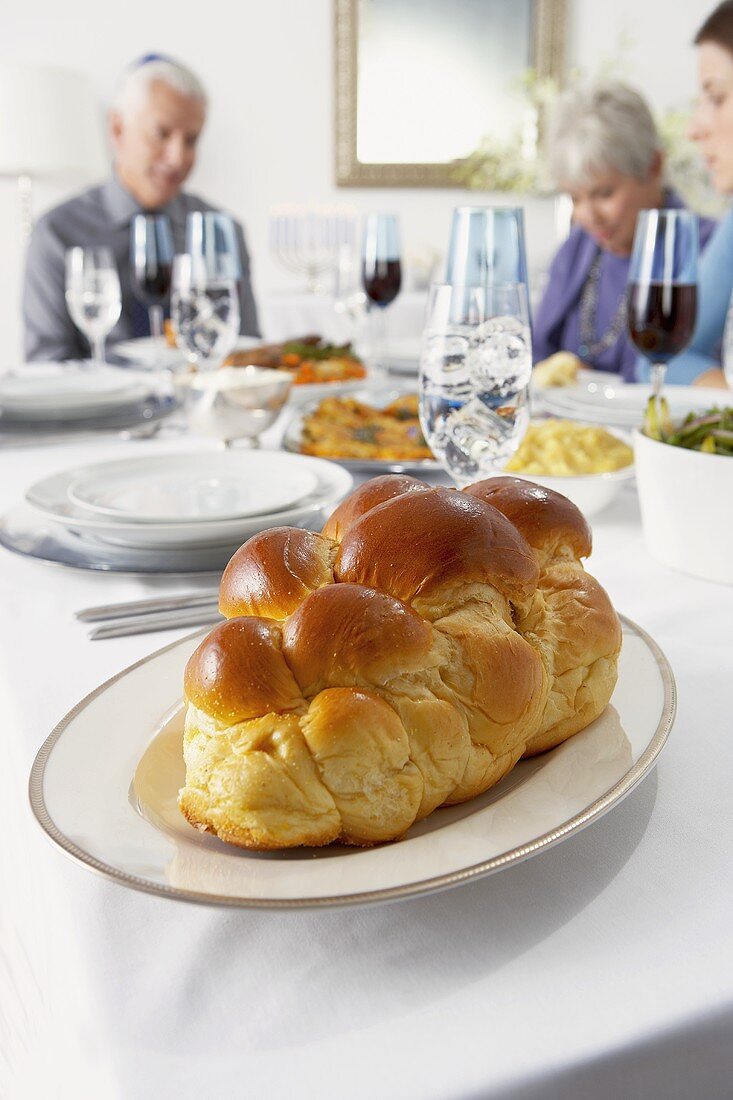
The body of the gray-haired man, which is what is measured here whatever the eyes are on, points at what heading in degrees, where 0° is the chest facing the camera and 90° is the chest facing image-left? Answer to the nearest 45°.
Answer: approximately 315°

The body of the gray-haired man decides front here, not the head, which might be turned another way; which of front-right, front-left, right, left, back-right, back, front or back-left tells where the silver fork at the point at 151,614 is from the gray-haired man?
front-right

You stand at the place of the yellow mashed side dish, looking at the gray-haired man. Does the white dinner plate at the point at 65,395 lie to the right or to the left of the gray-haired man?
left

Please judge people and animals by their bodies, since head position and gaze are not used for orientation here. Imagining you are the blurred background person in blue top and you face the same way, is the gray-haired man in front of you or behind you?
in front

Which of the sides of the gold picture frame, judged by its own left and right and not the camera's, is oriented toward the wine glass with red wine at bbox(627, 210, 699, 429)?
front

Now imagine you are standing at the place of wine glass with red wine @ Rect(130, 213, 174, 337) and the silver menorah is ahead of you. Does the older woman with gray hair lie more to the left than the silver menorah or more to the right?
right

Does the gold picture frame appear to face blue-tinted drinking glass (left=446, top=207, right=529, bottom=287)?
yes
